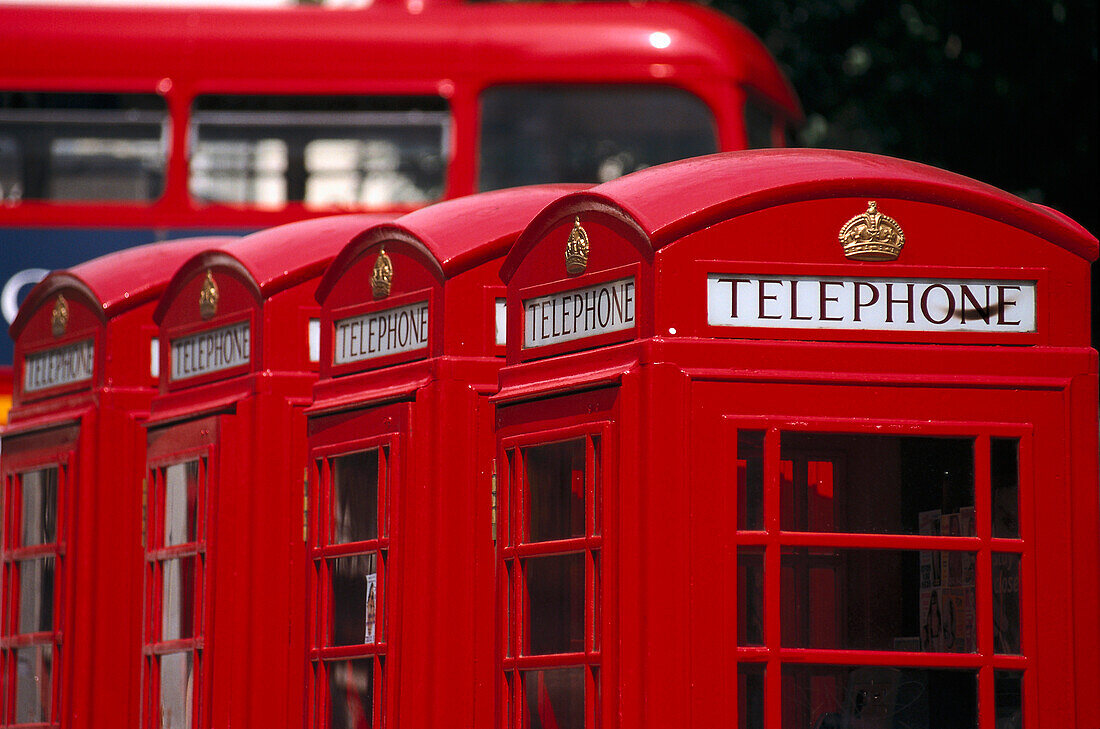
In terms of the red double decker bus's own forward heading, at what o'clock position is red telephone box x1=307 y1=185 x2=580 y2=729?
The red telephone box is roughly at 3 o'clock from the red double decker bus.

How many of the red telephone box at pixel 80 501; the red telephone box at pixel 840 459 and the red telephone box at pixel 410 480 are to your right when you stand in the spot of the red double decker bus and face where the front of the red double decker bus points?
3

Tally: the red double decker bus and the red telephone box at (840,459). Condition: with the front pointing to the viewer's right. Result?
1

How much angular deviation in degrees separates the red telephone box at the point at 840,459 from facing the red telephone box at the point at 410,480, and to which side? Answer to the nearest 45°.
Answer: approximately 45° to its right

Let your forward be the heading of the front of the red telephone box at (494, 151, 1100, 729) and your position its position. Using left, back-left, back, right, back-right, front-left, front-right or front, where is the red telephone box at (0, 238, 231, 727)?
front-right

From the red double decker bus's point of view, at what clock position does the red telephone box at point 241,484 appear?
The red telephone box is roughly at 3 o'clock from the red double decker bus.

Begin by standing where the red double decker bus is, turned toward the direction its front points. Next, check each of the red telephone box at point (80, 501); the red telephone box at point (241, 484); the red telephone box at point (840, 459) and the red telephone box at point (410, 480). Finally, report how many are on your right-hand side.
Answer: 4

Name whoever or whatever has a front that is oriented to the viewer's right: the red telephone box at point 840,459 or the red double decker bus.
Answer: the red double decker bus

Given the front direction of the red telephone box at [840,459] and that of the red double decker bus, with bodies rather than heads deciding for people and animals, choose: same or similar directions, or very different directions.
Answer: very different directions

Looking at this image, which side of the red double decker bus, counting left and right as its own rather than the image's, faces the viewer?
right
